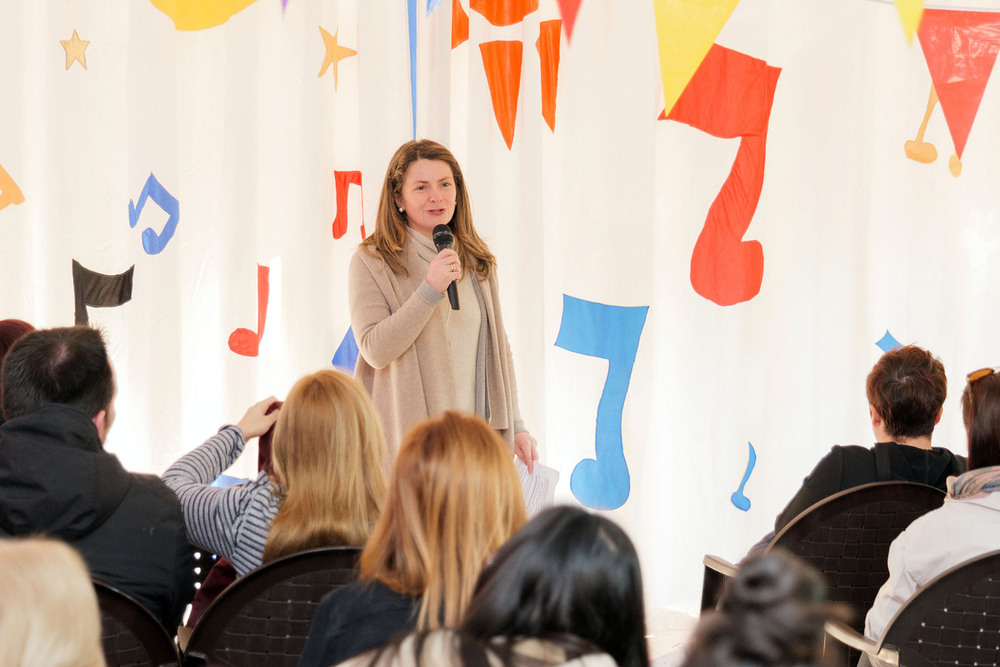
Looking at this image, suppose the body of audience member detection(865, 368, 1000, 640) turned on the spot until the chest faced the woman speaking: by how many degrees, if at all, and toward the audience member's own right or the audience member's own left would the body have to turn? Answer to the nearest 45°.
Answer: approximately 45° to the audience member's own left

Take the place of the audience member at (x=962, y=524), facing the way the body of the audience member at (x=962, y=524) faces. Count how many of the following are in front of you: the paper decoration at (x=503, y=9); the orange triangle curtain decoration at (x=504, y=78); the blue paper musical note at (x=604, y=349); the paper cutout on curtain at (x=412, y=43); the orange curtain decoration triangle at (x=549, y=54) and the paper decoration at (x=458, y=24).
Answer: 6

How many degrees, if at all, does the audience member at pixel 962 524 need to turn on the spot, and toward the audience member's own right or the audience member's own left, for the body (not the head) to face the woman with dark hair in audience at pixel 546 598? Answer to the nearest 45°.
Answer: approximately 135° to the audience member's own left

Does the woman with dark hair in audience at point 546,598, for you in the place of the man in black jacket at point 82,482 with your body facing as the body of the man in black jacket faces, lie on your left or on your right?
on your right

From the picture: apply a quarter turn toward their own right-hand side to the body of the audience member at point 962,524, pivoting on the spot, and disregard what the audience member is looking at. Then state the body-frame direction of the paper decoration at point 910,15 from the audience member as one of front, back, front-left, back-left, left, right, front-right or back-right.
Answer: front-left

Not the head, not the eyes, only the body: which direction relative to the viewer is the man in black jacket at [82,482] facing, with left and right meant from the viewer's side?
facing away from the viewer and to the right of the viewer

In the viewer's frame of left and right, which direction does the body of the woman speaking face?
facing the viewer and to the right of the viewer

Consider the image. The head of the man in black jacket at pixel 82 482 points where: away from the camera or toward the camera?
away from the camera

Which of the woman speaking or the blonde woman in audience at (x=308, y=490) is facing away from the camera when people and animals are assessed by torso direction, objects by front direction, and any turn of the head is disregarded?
the blonde woman in audience

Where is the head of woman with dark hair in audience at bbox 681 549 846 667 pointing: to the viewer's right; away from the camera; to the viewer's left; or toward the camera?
away from the camera

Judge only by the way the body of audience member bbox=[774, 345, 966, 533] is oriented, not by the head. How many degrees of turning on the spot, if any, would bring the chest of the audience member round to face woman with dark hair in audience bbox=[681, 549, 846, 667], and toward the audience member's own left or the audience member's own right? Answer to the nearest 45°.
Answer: approximately 135° to the audience member's own left

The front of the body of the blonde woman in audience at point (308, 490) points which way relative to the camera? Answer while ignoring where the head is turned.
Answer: away from the camera

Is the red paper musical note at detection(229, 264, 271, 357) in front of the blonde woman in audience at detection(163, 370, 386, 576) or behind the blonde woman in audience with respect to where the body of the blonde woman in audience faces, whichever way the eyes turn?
in front

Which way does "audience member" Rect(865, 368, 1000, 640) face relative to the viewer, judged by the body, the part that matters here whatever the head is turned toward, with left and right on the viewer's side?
facing away from the viewer and to the left of the viewer

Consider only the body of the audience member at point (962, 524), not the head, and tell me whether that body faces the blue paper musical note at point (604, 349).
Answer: yes

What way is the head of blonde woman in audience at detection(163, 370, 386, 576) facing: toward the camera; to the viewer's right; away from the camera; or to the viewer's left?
away from the camera

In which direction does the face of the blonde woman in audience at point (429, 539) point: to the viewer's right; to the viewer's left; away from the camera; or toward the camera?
away from the camera

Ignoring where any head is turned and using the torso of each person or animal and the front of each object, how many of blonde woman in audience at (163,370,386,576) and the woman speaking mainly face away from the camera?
1
